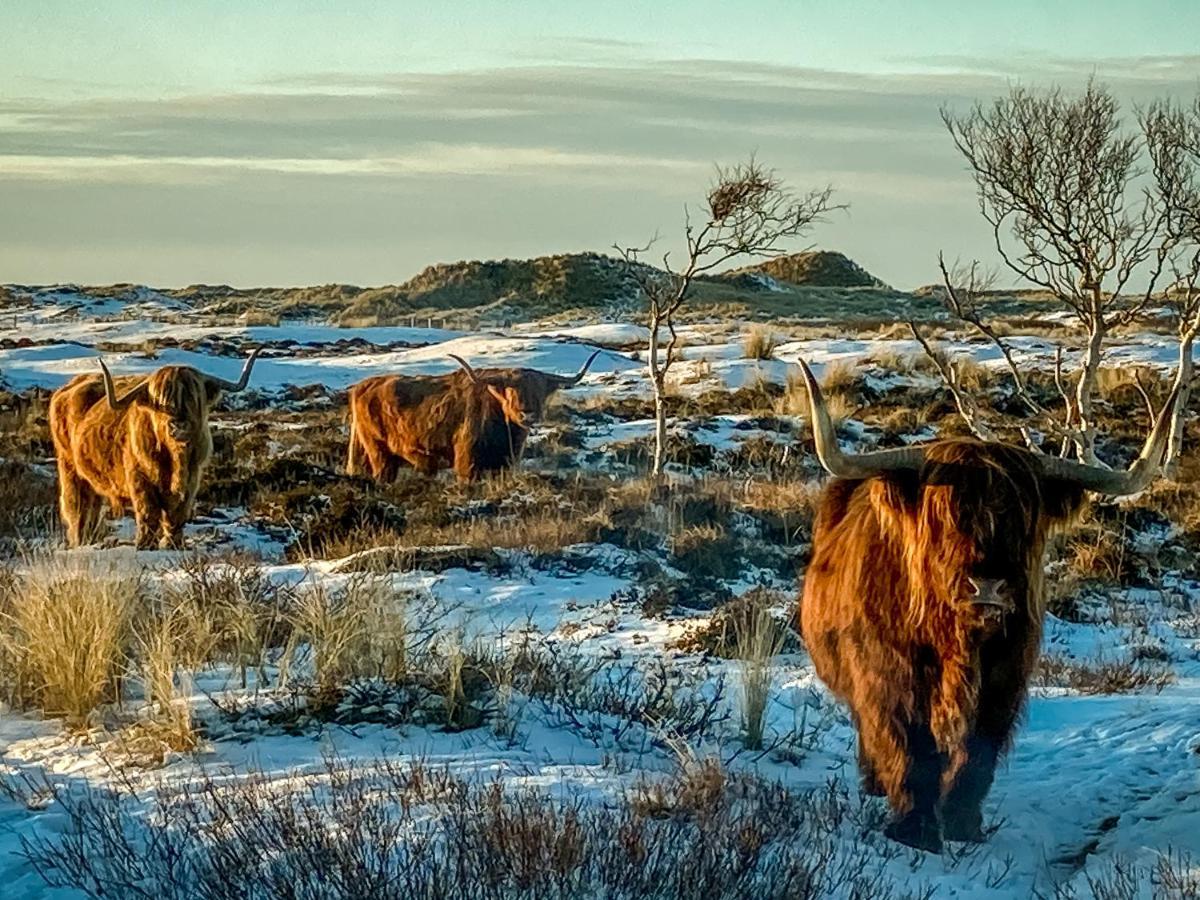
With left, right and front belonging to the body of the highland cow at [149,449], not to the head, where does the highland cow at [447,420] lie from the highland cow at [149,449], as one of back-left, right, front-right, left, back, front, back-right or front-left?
left

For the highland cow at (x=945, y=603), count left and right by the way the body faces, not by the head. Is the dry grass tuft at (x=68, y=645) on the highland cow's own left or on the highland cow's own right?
on the highland cow's own right

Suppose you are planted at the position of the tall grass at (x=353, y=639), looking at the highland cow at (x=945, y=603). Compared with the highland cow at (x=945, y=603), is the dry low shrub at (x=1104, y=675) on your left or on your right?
left

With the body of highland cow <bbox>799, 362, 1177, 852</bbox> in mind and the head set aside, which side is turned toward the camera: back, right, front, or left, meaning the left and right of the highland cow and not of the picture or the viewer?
front

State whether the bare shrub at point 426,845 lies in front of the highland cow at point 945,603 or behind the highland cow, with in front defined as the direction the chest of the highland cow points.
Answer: in front

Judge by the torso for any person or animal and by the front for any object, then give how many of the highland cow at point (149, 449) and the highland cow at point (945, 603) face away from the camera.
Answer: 0

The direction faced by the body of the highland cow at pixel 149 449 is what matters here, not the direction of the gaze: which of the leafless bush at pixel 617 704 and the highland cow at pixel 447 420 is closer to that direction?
the leafless bush

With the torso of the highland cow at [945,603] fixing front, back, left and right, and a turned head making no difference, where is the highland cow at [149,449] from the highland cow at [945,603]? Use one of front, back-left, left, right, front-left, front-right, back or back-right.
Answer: back-right

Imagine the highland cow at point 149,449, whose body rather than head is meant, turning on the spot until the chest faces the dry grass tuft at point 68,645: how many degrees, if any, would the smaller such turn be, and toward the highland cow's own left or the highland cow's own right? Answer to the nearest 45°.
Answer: approximately 45° to the highland cow's own right

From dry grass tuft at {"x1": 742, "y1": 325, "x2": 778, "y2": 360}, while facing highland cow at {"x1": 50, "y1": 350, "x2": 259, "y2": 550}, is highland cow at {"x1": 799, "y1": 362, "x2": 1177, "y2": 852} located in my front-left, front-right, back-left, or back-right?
front-left

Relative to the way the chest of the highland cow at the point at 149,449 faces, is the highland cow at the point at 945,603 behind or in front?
in front
